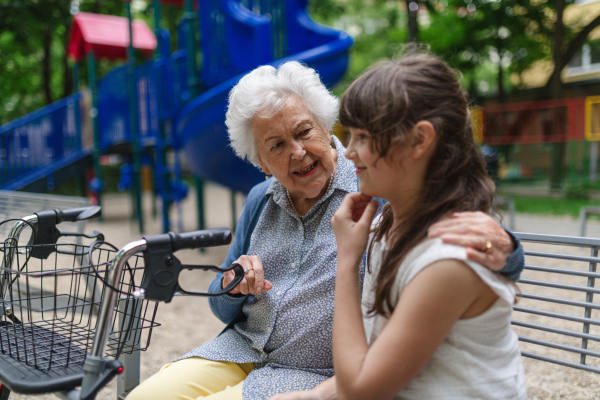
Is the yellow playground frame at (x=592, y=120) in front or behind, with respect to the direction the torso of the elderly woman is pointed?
behind

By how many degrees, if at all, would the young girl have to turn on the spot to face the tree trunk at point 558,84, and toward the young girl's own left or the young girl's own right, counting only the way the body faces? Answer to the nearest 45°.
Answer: approximately 90° to the young girl's own right

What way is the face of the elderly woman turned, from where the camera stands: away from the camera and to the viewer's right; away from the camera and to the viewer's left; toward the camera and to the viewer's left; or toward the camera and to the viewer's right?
toward the camera and to the viewer's right

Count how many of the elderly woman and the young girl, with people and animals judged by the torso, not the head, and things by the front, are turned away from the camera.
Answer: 0

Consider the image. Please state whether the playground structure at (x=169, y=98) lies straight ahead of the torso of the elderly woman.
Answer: no

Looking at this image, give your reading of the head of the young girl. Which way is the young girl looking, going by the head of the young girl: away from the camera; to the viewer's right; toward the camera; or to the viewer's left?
to the viewer's left

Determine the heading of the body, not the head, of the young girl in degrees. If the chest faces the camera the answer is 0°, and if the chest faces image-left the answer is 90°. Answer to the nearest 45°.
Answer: approximately 90°

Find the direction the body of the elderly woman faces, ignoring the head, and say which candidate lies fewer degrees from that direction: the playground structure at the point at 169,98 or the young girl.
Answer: the young girl

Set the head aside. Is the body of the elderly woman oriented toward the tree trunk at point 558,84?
no
